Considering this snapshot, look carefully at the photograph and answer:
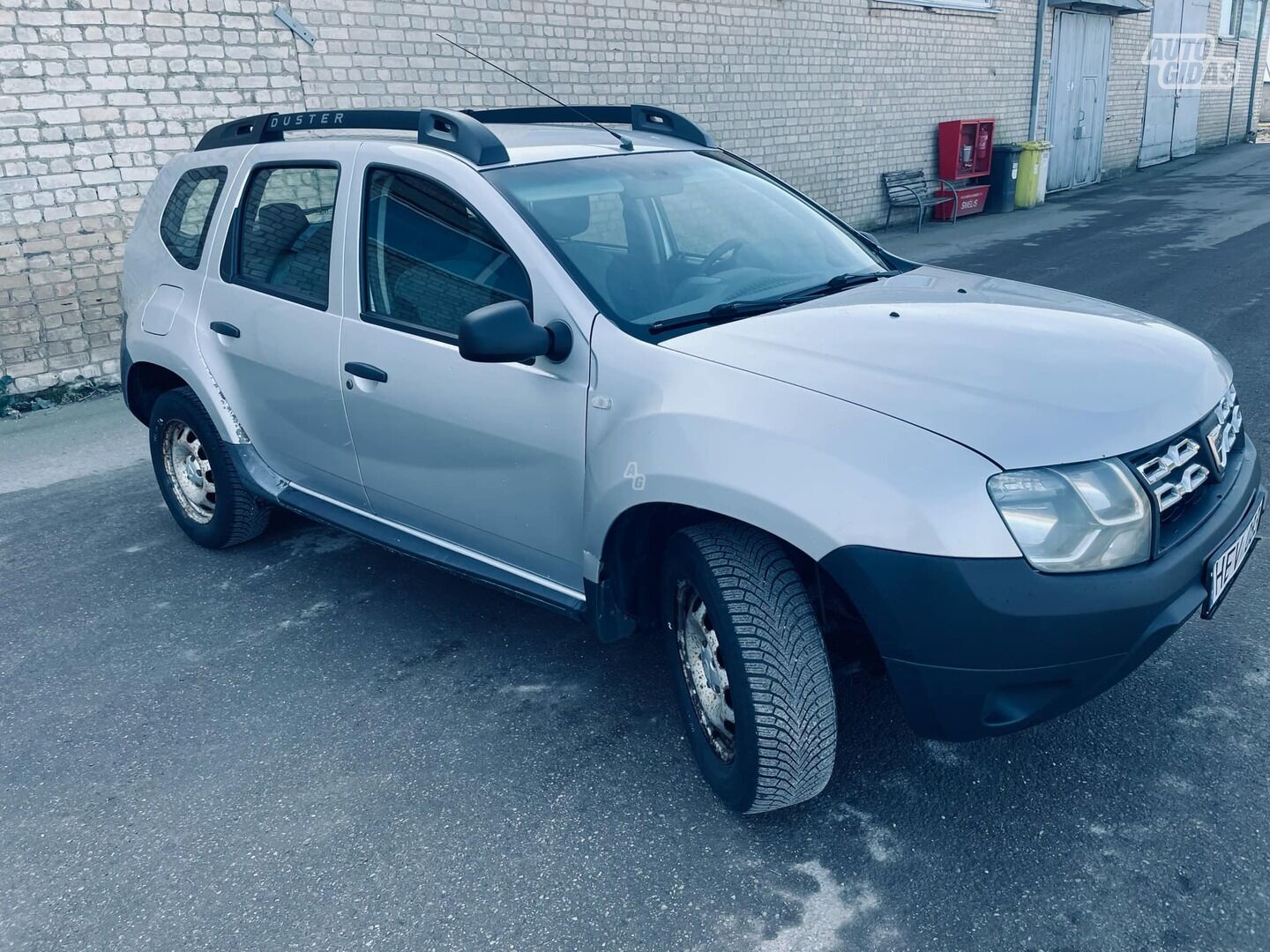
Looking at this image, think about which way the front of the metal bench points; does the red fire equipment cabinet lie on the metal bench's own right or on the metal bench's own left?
on the metal bench's own left

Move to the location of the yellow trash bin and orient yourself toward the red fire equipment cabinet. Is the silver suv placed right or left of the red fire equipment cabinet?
left

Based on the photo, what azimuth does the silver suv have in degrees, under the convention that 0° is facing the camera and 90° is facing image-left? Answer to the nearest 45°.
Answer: approximately 315°

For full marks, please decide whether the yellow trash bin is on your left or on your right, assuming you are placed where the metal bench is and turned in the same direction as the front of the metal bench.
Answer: on your left

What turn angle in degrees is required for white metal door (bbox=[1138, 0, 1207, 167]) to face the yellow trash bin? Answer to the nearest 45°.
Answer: approximately 45° to its right

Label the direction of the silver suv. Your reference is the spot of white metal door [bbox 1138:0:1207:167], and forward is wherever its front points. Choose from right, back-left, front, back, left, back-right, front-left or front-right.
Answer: front-right

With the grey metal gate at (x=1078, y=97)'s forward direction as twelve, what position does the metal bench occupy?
The metal bench is roughly at 2 o'clock from the grey metal gate.

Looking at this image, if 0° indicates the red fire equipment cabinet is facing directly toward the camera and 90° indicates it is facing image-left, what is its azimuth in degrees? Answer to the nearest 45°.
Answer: approximately 315°
